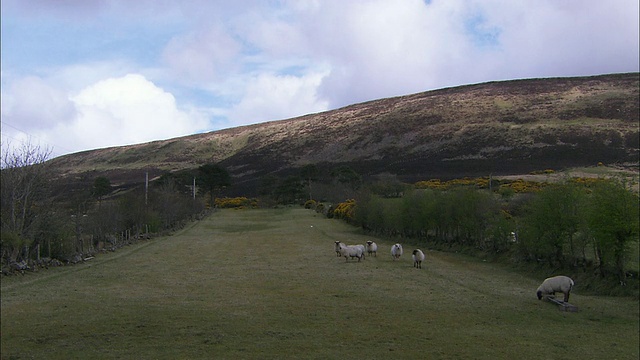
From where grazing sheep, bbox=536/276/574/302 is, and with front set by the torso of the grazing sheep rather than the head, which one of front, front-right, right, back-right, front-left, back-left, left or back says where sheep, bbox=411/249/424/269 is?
front-right

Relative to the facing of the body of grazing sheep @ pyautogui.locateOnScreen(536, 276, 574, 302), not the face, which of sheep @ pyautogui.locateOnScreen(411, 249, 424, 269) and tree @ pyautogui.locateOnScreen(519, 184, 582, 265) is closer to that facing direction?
the sheep

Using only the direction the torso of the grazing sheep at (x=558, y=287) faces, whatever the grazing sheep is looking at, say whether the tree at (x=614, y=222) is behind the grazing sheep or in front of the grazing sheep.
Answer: behind

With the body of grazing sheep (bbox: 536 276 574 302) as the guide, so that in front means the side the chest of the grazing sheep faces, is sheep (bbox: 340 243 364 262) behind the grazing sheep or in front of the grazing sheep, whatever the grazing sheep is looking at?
in front

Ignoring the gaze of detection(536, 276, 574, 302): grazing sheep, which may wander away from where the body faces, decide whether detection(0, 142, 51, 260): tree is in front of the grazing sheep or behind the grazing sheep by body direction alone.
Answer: in front

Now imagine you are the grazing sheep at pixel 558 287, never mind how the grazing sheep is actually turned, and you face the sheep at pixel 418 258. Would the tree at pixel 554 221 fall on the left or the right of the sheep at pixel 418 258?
right

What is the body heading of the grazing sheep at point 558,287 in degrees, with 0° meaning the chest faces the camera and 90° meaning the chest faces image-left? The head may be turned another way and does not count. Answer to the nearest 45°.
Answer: approximately 90°

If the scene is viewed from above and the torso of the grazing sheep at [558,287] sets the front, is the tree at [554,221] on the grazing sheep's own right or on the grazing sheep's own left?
on the grazing sheep's own right

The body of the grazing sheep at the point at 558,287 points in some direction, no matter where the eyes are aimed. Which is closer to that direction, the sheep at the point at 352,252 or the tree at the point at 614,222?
the sheep

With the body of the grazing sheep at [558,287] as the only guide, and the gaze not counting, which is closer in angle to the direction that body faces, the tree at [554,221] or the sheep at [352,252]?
the sheep
